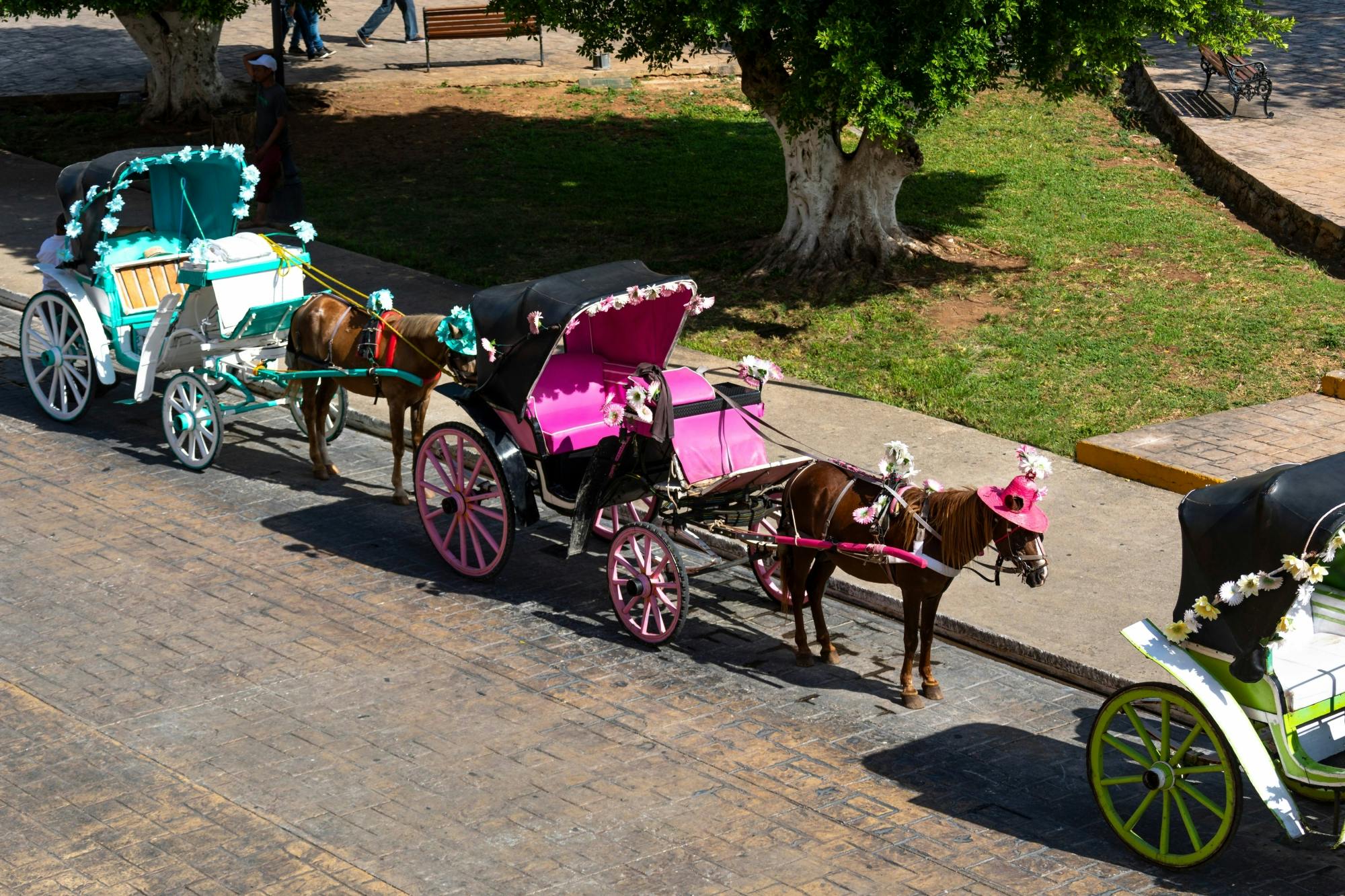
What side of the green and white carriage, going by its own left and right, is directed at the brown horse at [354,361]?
back

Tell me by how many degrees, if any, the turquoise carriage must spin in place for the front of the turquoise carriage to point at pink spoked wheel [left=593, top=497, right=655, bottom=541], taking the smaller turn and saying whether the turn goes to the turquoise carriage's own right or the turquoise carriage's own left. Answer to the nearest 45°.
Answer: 0° — it already faces it

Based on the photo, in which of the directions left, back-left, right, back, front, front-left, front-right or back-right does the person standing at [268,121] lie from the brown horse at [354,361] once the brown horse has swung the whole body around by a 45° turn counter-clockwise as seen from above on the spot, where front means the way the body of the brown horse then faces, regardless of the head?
left

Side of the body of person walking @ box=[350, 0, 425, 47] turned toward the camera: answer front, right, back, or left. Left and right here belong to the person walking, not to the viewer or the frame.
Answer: right

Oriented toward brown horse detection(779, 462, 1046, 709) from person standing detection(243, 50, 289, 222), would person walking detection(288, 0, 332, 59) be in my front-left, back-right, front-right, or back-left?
back-left

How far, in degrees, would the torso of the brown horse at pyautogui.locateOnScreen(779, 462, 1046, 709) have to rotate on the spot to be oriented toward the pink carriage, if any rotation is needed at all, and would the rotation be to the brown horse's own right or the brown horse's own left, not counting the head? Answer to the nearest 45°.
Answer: approximately 180°

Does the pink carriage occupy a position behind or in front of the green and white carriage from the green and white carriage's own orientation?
behind

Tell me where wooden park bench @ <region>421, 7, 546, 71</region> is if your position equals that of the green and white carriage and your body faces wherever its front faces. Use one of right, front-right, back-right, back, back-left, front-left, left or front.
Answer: back
